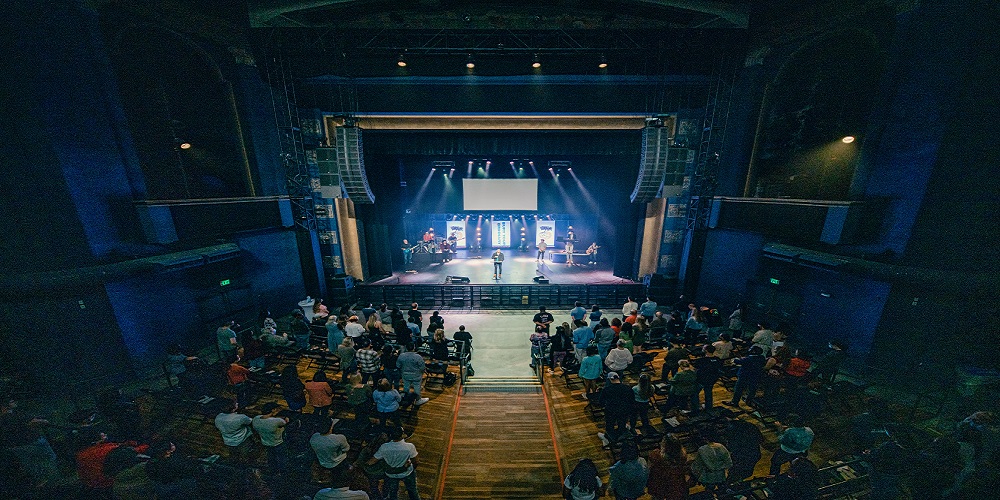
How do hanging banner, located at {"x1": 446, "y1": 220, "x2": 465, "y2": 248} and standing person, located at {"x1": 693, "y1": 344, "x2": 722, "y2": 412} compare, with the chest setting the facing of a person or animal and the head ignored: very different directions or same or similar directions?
very different directions

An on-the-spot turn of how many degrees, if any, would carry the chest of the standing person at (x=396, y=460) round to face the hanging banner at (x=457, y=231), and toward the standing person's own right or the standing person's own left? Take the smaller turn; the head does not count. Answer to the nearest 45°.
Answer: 0° — they already face it

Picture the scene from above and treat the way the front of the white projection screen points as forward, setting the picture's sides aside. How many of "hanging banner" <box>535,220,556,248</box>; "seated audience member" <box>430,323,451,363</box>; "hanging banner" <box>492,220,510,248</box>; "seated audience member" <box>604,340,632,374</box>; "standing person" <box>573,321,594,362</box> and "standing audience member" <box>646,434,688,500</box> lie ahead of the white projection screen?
4

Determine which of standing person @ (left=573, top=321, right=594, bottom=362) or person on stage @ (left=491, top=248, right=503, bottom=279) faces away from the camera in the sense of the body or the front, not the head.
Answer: the standing person

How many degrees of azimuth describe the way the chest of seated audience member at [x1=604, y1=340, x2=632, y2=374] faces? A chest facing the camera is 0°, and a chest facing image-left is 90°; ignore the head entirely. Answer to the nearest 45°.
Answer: approximately 180°

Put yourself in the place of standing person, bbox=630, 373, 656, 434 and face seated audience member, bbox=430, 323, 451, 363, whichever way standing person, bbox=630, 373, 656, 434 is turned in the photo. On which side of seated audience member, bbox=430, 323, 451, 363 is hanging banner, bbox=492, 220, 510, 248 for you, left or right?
right

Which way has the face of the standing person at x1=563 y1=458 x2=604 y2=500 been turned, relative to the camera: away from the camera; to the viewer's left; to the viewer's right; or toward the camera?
away from the camera

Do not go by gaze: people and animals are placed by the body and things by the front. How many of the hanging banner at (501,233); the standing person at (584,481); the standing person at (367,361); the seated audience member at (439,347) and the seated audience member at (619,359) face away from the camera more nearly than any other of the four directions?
4

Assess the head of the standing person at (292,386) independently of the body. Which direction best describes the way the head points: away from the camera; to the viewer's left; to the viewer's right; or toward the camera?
away from the camera

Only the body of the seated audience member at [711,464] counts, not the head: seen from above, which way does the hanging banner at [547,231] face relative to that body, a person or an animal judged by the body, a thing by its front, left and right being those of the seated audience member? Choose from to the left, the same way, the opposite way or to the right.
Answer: the opposite way

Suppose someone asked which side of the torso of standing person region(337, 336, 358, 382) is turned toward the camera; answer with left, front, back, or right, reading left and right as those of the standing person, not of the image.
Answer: back

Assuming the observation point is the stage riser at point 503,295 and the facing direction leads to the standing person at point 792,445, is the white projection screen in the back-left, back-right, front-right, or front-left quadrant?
back-left

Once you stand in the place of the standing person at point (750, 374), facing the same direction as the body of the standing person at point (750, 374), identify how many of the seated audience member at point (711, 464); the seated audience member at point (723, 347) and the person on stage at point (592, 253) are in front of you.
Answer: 2

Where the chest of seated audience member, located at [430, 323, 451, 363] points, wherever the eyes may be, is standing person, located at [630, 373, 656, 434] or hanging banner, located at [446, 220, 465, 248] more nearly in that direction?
the hanging banner

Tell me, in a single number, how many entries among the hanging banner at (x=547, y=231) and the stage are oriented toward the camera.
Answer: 2

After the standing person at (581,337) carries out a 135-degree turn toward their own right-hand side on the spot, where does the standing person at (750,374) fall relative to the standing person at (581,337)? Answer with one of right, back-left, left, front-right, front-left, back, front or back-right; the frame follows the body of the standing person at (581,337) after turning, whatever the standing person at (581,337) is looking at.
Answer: front-left

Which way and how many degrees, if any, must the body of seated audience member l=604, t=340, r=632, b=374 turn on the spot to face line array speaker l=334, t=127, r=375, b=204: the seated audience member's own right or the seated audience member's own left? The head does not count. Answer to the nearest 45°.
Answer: approximately 90° to the seated audience member's own left

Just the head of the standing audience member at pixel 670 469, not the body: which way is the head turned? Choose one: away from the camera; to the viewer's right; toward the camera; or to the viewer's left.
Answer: away from the camera
